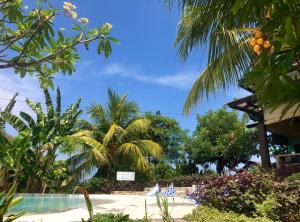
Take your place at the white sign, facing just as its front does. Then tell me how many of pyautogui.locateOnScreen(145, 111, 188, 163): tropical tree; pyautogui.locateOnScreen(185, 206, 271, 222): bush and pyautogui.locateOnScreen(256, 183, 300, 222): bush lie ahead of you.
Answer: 2

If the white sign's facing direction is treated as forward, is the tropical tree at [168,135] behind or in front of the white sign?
behind

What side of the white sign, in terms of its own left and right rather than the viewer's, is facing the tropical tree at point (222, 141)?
left

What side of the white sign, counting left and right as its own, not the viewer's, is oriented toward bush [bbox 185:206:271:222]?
front

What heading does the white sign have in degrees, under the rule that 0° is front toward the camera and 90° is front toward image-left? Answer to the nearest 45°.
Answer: approximately 0°

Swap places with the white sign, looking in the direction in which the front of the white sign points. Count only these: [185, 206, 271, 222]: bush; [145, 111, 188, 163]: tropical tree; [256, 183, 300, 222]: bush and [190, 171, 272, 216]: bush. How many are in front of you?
3

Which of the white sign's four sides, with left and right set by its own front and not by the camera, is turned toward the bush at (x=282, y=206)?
front

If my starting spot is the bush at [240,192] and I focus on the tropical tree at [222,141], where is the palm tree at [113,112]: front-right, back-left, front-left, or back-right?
front-left

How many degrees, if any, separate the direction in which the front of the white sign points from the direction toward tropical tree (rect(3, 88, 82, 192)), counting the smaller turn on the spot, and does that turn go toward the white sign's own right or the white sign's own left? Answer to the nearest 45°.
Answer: approximately 45° to the white sign's own right
